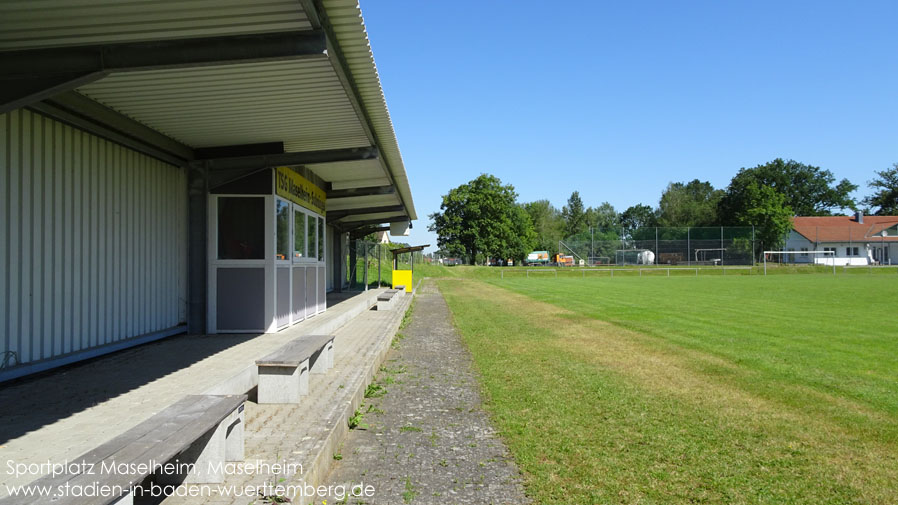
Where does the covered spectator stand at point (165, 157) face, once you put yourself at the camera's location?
facing to the right of the viewer

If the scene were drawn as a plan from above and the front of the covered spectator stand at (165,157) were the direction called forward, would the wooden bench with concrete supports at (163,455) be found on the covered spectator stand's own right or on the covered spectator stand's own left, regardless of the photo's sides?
on the covered spectator stand's own right

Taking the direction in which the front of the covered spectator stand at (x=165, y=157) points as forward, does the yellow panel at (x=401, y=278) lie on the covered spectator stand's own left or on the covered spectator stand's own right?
on the covered spectator stand's own left
